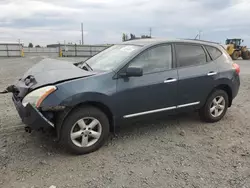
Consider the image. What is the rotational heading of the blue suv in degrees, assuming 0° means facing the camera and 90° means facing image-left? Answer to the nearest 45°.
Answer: approximately 45°

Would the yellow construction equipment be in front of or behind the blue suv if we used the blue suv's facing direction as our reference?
behind
